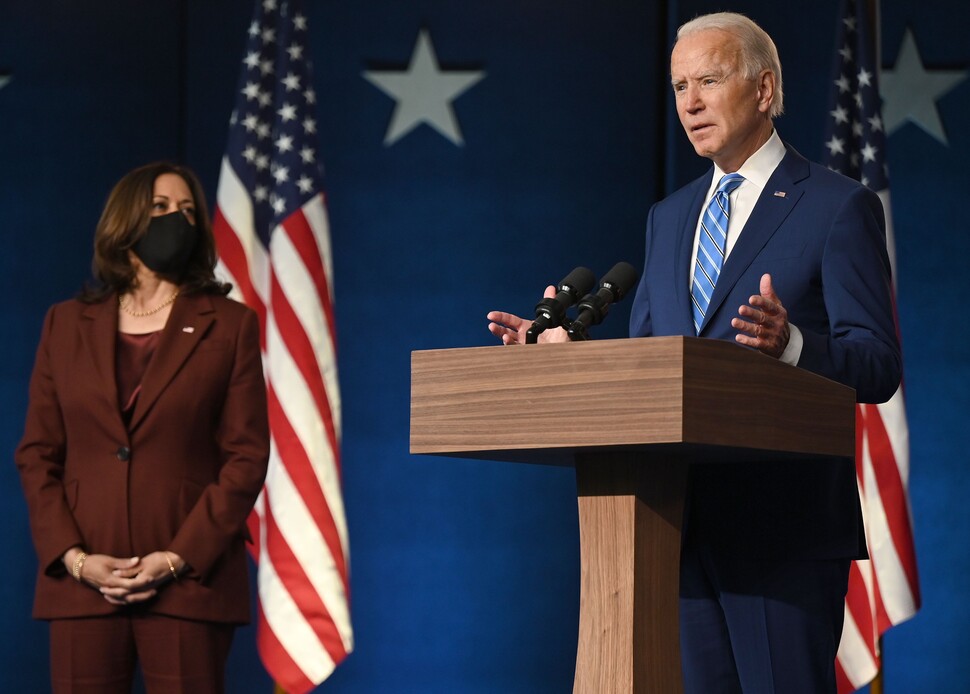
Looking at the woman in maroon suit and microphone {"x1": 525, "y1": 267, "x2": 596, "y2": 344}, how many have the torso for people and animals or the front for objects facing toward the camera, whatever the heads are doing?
1

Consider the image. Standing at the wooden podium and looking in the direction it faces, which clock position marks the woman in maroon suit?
The woman in maroon suit is roughly at 3 o'clock from the wooden podium.

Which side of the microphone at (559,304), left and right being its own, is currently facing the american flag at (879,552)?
front

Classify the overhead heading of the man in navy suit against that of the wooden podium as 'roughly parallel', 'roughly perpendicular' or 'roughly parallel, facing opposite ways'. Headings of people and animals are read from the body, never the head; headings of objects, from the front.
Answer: roughly parallel

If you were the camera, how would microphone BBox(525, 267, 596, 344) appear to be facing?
facing away from the viewer and to the right of the viewer

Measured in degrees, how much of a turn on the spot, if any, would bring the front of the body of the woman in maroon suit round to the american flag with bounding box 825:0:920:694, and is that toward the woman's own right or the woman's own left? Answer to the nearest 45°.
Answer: approximately 90° to the woman's own left

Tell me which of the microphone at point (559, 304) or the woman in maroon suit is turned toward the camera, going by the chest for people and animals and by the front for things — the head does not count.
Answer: the woman in maroon suit

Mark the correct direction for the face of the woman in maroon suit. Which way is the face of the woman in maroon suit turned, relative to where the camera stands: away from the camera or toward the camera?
toward the camera

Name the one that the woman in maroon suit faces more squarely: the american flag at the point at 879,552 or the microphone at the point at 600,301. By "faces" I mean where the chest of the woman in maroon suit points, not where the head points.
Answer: the microphone

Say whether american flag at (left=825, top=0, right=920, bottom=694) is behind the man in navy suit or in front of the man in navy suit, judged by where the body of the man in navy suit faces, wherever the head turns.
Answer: behind

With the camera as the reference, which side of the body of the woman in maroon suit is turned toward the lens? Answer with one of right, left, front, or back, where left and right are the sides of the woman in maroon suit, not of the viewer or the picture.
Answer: front

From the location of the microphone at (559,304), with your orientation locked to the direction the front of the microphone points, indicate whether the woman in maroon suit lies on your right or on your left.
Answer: on your left

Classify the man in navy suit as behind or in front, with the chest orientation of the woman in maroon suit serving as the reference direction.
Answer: in front

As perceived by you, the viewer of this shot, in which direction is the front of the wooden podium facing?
facing the viewer and to the left of the viewer

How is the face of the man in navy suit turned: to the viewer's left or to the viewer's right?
to the viewer's left
